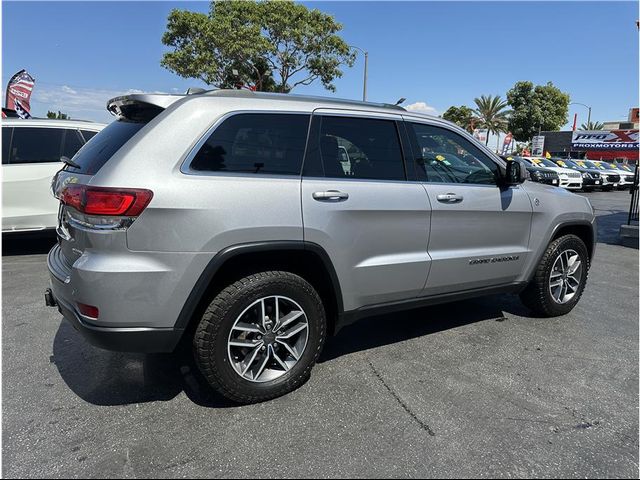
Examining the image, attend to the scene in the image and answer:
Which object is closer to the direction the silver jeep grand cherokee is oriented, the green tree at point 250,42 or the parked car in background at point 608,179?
the parked car in background

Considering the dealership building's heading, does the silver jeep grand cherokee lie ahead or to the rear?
ahead

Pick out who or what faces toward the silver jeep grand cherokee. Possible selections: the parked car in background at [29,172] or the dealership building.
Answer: the dealership building

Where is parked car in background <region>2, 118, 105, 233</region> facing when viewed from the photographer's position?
facing to the left of the viewer

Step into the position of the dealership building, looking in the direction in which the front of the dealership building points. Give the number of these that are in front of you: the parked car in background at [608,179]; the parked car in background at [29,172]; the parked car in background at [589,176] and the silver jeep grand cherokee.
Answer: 4

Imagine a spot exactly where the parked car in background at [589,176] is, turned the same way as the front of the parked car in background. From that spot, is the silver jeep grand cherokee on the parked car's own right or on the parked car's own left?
on the parked car's own right

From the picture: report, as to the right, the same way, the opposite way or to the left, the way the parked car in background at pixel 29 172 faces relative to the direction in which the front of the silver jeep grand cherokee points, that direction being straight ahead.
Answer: the opposite way

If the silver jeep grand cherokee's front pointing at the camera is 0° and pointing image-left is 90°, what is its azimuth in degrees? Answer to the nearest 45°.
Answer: approximately 225°

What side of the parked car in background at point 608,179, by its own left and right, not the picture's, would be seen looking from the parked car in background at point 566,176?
right
